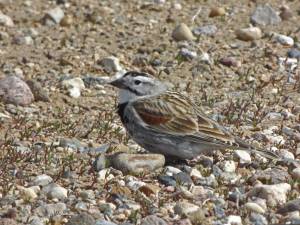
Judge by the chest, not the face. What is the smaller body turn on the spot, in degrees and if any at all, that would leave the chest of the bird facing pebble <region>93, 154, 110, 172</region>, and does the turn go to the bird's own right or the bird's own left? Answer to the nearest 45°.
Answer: approximately 45° to the bird's own left

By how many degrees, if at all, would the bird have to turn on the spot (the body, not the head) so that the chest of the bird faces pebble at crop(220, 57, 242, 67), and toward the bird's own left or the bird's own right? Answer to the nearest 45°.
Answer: approximately 90° to the bird's own right

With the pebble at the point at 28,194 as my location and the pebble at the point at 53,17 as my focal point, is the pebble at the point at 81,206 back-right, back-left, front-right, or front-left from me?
back-right

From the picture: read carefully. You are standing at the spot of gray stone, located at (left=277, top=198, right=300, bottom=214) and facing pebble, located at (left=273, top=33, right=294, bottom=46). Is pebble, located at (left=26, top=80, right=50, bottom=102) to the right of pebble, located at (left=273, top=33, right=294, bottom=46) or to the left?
left

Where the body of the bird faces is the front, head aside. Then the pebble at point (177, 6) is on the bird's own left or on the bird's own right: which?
on the bird's own right

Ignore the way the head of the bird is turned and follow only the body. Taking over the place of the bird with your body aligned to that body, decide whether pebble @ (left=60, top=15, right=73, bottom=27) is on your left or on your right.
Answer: on your right

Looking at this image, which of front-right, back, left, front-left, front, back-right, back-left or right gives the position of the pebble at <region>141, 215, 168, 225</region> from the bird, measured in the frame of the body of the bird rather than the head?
left

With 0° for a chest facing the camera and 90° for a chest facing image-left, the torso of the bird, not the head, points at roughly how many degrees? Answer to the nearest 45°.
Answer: approximately 90°

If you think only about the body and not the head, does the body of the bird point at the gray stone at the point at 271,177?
no

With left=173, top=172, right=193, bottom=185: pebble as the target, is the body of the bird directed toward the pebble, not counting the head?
no

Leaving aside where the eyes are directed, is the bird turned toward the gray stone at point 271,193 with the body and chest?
no

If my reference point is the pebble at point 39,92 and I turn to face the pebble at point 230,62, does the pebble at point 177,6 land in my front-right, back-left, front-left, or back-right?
front-left

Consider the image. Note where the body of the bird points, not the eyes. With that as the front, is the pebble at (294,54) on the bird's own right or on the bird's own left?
on the bird's own right
